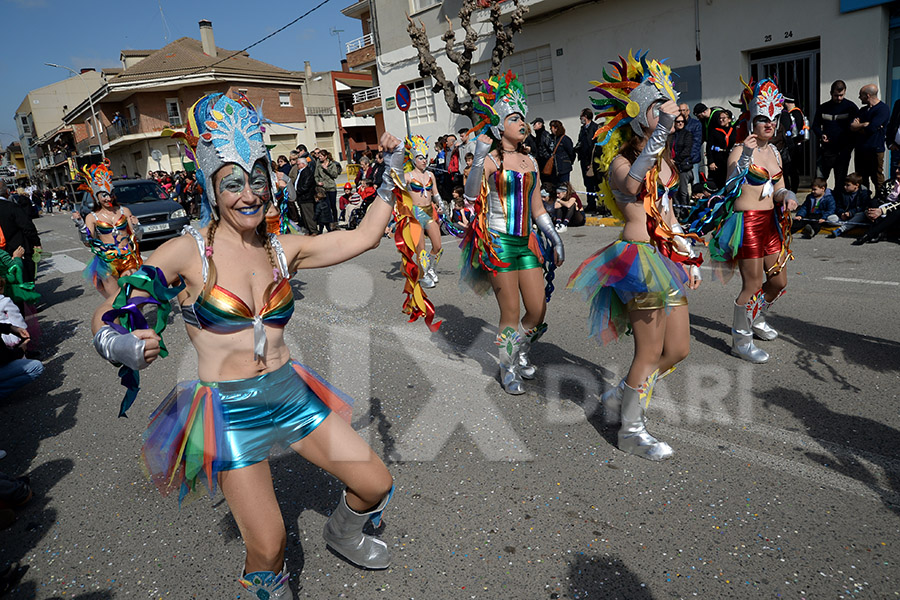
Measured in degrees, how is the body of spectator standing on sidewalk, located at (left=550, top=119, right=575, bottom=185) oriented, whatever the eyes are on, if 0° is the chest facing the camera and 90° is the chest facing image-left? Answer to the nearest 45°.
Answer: approximately 45°

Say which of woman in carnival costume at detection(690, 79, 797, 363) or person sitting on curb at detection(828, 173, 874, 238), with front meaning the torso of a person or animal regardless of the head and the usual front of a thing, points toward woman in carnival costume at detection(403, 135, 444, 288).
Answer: the person sitting on curb

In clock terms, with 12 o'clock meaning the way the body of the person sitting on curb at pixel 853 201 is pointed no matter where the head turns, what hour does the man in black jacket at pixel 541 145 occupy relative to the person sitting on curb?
The man in black jacket is roughly at 2 o'clock from the person sitting on curb.

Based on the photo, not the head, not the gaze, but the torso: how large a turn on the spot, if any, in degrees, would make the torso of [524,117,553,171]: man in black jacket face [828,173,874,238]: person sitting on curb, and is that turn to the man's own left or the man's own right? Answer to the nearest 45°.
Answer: approximately 90° to the man's own left

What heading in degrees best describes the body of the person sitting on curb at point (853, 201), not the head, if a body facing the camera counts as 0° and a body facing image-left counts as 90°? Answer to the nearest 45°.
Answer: approximately 45°
